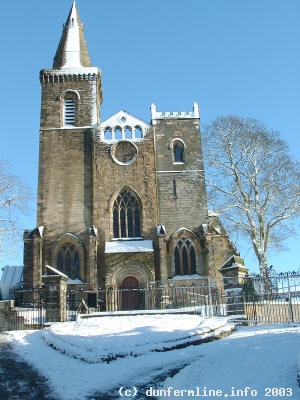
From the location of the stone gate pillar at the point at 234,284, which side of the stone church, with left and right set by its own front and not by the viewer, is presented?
front

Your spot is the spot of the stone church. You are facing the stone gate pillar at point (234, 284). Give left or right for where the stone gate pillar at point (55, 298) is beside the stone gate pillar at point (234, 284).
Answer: right

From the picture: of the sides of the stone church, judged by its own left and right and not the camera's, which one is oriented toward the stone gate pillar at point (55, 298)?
front

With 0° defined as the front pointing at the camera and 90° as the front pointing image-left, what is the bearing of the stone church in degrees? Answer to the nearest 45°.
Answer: approximately 0°

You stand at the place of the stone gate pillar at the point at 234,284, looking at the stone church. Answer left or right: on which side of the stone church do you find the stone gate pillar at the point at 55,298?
left
